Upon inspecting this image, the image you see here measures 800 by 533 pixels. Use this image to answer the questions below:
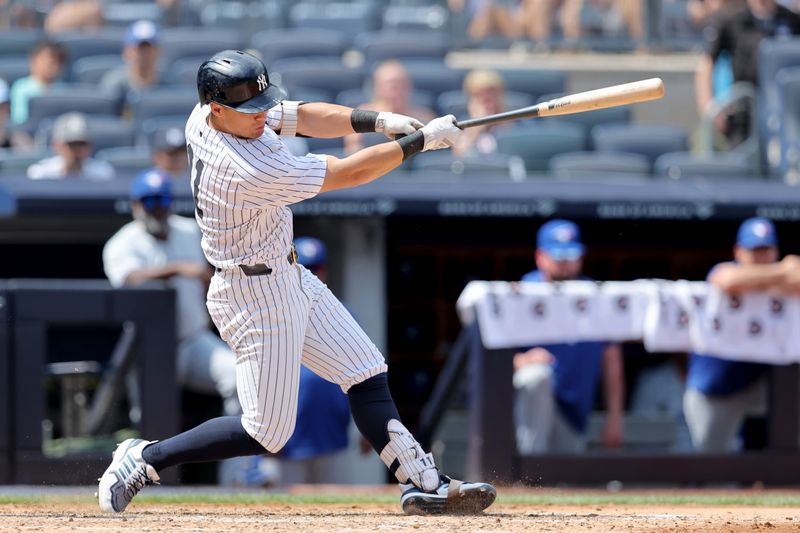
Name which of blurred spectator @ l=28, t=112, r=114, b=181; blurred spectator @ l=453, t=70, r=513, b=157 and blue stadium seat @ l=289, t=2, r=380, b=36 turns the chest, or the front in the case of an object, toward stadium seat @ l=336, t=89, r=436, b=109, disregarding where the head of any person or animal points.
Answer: the blue stadium seat

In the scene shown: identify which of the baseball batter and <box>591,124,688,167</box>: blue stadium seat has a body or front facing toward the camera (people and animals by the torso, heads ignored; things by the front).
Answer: the blue stadium seat

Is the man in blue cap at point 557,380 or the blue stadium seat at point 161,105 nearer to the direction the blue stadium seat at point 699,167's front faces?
the man in blue cap

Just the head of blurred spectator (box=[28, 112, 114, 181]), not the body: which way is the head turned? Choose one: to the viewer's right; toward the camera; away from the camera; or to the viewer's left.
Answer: toward the camera

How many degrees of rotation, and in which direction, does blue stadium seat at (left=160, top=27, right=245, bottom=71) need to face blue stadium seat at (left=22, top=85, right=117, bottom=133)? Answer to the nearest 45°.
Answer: approximately 45° to its right

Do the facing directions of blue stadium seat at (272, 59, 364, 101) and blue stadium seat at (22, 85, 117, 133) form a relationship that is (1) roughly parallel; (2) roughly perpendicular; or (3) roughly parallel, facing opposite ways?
roughly parallel

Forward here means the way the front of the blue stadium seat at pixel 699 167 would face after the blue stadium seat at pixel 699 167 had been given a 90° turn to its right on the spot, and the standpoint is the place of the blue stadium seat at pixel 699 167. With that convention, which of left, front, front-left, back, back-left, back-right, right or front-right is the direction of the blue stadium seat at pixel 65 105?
front

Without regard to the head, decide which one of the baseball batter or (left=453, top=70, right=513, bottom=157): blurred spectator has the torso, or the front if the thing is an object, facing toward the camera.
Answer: the blurred spectator

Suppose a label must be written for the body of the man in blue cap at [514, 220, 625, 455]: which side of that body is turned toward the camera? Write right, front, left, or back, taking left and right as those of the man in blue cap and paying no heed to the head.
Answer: front

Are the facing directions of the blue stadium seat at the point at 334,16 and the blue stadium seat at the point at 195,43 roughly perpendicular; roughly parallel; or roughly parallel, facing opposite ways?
roughly parallel

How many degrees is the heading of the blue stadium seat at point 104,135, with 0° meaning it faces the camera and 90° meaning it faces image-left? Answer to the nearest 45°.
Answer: approximately 0°

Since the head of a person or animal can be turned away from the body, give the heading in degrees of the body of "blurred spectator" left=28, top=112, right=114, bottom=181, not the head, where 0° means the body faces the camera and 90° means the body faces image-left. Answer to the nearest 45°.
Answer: approximately 0°

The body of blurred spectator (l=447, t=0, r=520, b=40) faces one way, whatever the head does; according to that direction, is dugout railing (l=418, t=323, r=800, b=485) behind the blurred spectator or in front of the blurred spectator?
in front

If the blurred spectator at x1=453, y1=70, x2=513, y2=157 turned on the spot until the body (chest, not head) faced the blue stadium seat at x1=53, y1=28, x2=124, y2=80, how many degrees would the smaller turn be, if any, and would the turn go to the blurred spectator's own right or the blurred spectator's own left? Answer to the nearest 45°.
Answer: approximately 135° to the blurred spectator's own right

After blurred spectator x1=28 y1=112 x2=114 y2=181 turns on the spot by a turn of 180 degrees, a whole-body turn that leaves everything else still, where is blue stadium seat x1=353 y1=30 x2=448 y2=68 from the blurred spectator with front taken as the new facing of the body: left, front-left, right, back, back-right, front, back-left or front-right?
front-right

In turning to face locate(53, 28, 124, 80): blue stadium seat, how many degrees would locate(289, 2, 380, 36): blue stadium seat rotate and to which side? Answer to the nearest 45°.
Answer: approximately 45° to its right

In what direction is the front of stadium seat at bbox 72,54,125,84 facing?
toward the camera

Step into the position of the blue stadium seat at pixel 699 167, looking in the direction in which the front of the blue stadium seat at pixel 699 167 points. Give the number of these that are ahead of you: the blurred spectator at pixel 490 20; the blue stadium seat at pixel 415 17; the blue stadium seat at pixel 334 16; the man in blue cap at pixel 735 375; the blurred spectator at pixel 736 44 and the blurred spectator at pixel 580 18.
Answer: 1

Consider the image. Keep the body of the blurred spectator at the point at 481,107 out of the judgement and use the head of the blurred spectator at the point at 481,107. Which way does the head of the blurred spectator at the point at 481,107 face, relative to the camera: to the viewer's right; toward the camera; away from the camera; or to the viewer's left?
toward the camera

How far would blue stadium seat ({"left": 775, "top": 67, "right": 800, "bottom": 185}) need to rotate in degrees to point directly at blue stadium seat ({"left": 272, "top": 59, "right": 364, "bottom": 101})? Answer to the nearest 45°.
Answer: approximately 90° to its right

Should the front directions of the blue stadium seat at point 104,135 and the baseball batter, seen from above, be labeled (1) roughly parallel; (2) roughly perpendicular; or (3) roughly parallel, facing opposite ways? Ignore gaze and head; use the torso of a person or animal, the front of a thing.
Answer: roughly perpendicular
